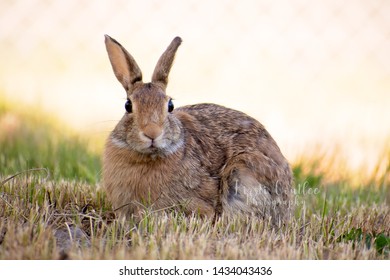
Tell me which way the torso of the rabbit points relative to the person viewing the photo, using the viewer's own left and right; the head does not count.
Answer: facing the viewer and to the left of the viewer
